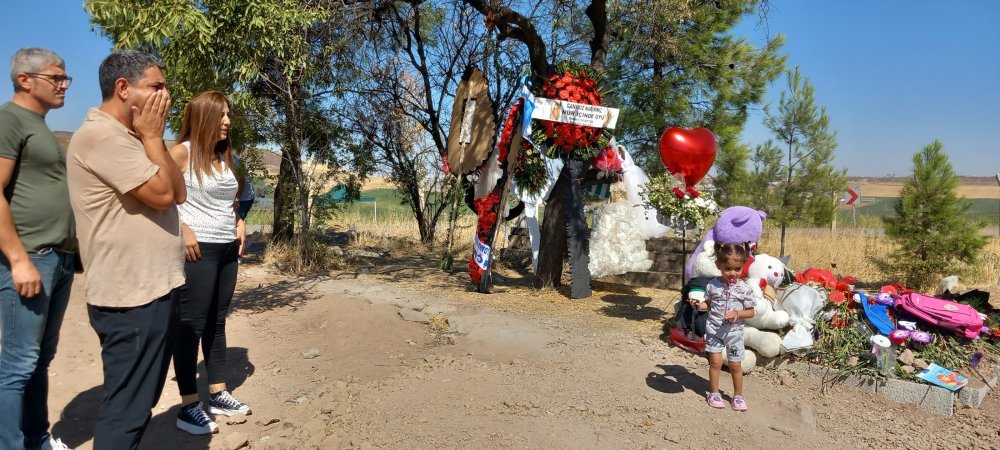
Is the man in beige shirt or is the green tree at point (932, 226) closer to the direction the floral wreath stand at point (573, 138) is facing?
the man in beige shirt

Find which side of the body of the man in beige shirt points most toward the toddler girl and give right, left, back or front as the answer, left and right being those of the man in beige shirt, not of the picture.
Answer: front

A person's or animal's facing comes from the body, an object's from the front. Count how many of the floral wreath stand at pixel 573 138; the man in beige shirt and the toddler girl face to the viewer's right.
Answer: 1

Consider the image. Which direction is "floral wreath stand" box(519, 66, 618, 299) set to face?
toward the camera

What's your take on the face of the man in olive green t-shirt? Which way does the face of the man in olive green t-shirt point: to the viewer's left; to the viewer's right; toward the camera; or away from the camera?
to the viewer's right

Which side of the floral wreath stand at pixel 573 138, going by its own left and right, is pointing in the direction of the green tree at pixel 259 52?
right

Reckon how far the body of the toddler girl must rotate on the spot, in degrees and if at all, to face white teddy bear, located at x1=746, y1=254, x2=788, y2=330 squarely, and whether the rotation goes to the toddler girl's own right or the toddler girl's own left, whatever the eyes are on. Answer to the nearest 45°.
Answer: approximately 180°

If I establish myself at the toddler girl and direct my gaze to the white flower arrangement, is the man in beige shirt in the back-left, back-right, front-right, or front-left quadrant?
back-left

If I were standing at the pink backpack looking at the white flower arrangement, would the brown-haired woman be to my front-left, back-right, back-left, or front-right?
front-left

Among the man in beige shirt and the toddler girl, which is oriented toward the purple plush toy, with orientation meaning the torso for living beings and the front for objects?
the man in beige shirt

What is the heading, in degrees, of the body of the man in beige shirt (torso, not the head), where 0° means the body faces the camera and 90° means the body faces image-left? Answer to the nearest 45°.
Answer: approximately 270°
